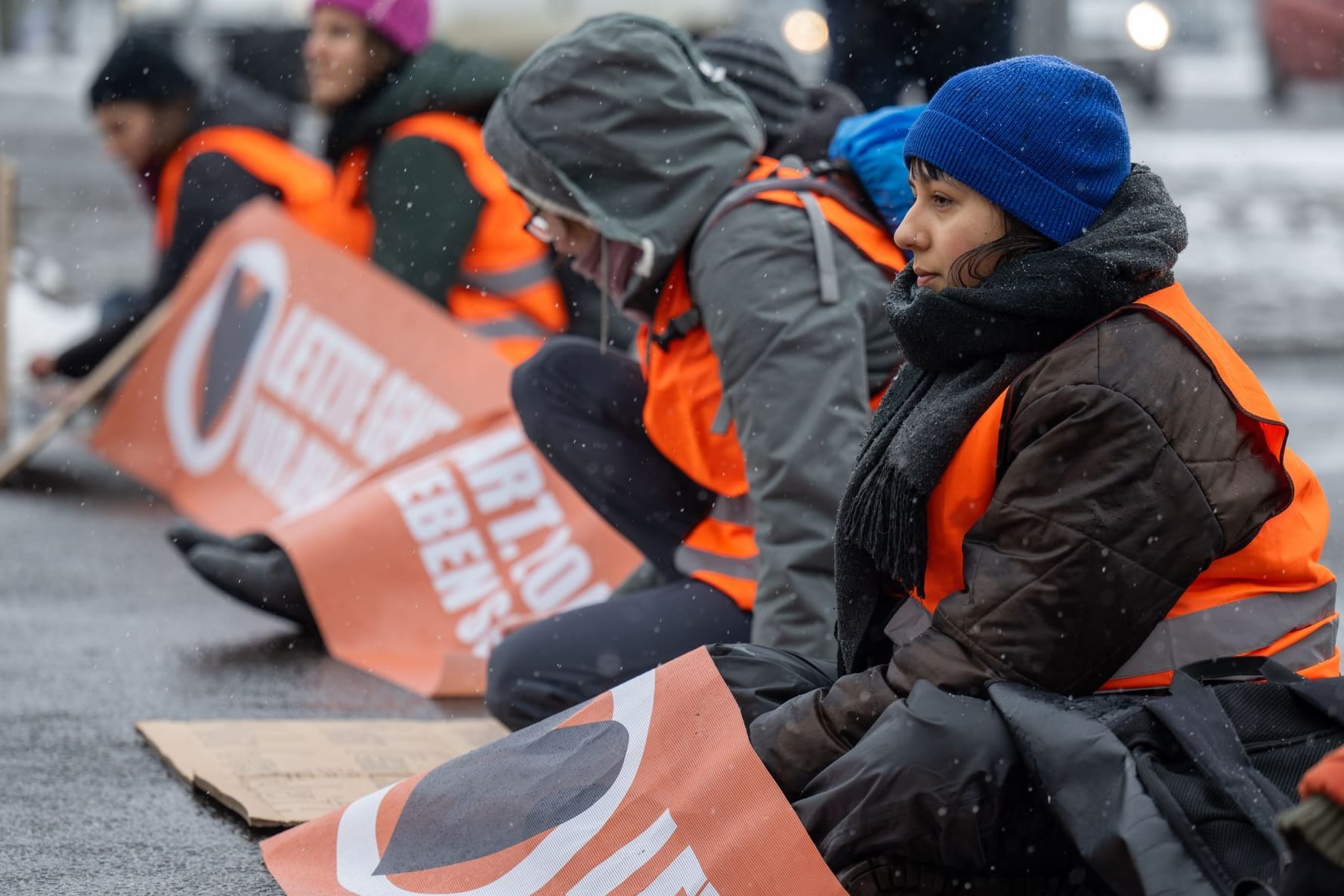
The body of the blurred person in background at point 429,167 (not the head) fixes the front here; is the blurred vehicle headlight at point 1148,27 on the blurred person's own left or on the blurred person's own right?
on the blurred person's own right

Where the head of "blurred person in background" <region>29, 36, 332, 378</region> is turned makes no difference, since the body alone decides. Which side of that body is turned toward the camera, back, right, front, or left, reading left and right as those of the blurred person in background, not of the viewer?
left

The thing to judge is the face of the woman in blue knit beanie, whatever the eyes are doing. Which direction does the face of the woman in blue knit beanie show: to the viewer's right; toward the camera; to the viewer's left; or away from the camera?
to the viewer's left

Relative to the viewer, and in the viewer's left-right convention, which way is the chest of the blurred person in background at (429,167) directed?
facing to the left of the viewer

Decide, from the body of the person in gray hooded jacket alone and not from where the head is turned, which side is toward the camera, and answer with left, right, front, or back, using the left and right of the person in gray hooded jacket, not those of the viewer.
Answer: left

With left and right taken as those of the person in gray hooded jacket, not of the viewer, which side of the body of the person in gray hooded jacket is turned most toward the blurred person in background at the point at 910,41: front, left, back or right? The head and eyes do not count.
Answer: right

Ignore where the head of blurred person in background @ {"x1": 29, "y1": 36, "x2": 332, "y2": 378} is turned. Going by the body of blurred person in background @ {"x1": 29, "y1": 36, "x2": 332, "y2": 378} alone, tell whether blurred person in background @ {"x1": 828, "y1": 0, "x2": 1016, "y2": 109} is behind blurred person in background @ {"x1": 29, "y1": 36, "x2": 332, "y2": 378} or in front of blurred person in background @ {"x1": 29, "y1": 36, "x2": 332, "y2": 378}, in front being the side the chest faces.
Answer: behind

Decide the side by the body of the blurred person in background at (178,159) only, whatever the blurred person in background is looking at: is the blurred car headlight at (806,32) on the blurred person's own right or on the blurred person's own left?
on the blurred person's own right

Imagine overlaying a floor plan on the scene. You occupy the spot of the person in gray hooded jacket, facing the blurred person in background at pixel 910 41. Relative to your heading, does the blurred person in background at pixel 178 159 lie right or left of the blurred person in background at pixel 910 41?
left

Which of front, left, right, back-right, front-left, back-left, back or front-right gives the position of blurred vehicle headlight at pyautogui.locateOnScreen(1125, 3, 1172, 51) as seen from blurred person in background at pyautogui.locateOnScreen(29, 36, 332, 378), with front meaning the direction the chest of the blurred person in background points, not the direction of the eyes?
back-right

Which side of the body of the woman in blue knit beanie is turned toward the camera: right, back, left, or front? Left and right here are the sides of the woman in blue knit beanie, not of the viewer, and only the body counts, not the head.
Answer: left

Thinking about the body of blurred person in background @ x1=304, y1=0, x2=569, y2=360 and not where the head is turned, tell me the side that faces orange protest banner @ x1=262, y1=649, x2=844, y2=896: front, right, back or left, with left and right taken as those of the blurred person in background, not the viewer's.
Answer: left
